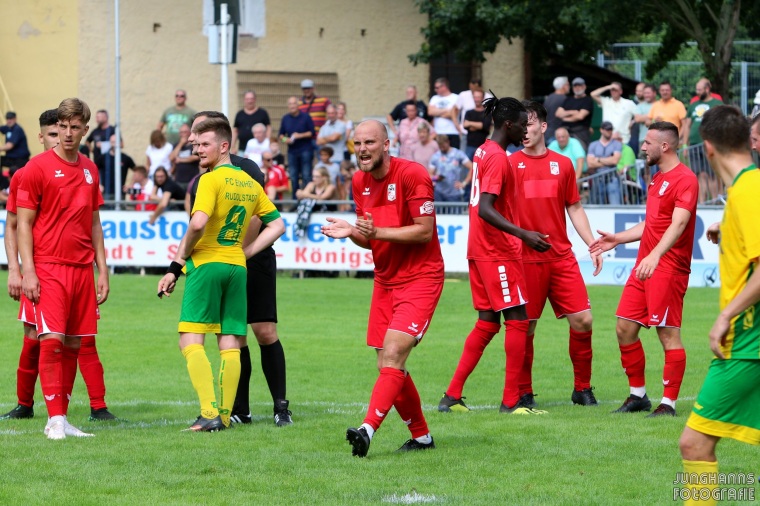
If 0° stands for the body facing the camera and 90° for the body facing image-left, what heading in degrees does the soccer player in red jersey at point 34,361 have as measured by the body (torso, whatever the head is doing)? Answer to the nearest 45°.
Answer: approximately 0°

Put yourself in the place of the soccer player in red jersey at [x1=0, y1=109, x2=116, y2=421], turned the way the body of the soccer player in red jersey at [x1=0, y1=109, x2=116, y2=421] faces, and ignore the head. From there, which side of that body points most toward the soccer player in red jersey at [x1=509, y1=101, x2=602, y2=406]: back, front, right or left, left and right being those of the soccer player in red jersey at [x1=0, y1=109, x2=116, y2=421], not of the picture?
left

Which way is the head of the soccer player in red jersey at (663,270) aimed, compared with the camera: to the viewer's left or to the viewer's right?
to the viewer's left

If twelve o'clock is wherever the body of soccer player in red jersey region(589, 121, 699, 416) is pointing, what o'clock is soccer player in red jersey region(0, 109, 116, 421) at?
soccer player in red jersey region(0, 109, 116, 421) is roughly at 1 o'clock from soccer player in red jersey region(589, 121, 699, 416).

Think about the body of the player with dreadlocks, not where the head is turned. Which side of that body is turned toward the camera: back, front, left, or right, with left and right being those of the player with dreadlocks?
right

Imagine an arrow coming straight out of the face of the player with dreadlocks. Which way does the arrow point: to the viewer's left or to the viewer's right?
to the viewer's right

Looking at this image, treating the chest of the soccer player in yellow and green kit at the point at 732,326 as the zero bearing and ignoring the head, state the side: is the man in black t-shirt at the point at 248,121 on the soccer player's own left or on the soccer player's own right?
on the soccer player's own right

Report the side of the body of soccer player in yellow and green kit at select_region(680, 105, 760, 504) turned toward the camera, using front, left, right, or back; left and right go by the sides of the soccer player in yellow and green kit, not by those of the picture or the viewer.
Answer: left

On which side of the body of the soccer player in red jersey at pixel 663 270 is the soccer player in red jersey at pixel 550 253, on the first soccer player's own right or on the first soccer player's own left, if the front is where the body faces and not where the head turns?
on the first soccer player's own right
